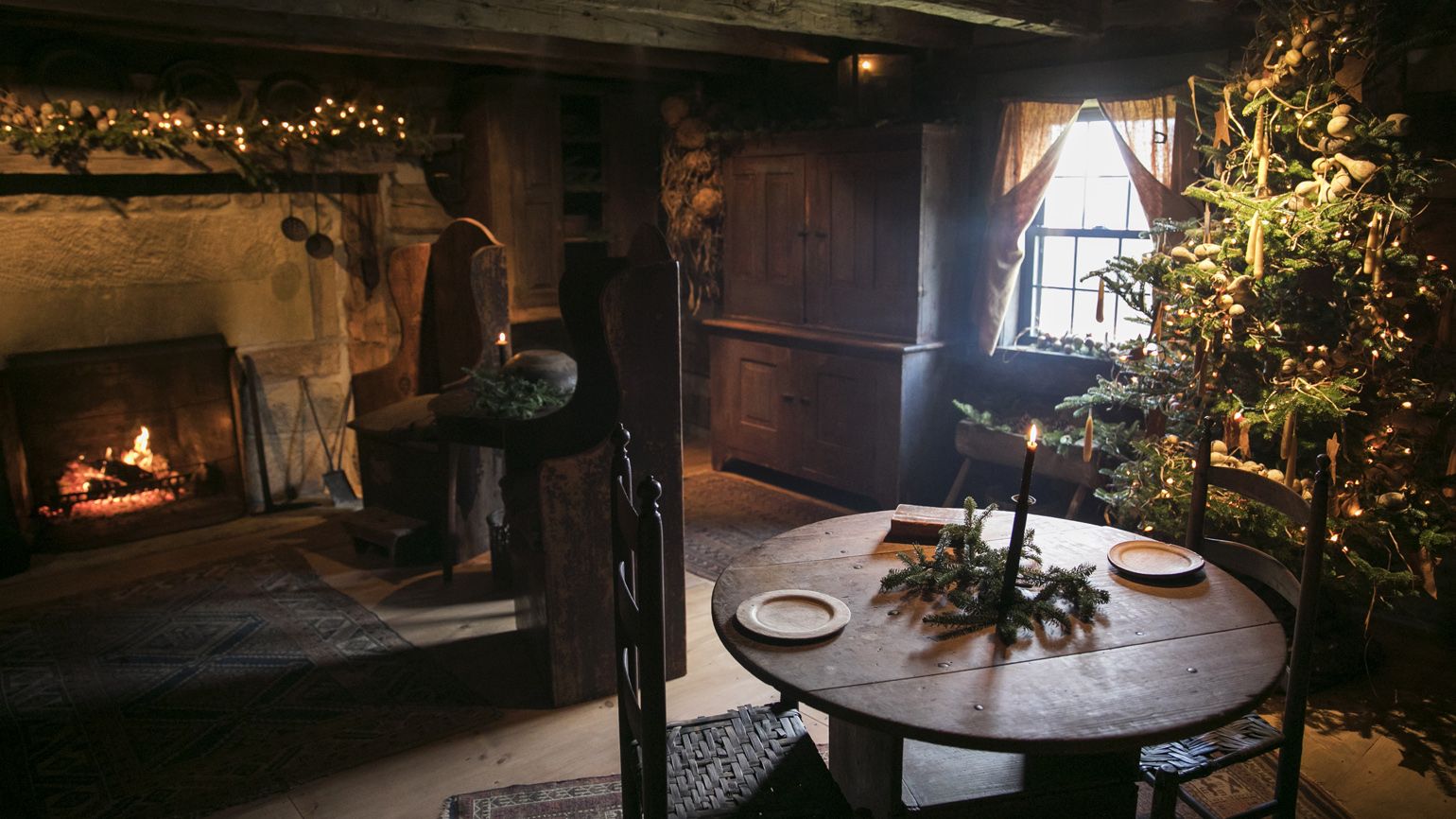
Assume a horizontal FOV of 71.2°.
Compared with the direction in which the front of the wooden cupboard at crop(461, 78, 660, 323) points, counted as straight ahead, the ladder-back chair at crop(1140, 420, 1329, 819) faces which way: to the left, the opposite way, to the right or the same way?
to the right

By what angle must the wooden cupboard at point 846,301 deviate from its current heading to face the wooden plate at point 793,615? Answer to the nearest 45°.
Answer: approximately 45° to its left

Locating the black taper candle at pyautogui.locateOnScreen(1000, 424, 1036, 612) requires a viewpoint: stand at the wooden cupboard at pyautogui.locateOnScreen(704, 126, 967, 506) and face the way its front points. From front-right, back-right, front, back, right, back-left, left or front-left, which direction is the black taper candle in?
front-left

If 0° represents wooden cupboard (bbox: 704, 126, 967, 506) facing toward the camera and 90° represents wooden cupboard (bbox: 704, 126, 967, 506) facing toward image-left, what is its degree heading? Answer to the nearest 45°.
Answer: approximately 45°

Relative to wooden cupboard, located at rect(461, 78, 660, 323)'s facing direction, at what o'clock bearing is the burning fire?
The burning fire is roughly at 2 o'clock from the wooden cupboard.

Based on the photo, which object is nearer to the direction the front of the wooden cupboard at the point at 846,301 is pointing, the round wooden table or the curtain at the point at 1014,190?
the round wooden table

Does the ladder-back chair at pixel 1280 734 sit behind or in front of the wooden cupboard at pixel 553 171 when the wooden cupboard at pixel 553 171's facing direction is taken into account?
in front

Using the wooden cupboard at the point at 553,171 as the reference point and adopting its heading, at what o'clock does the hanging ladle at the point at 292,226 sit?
The hanging ladle is roughly at 2 o'clock from the wooden cupboard.

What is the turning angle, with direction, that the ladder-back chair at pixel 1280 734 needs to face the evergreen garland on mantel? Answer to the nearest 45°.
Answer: approximately 45° to its right

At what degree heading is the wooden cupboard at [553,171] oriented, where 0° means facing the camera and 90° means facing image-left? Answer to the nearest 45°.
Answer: approximately 0°

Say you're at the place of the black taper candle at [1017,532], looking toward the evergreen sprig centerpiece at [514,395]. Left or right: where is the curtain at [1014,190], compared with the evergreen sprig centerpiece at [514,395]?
right

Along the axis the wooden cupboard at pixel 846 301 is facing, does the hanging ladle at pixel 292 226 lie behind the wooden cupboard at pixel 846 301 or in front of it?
in front
